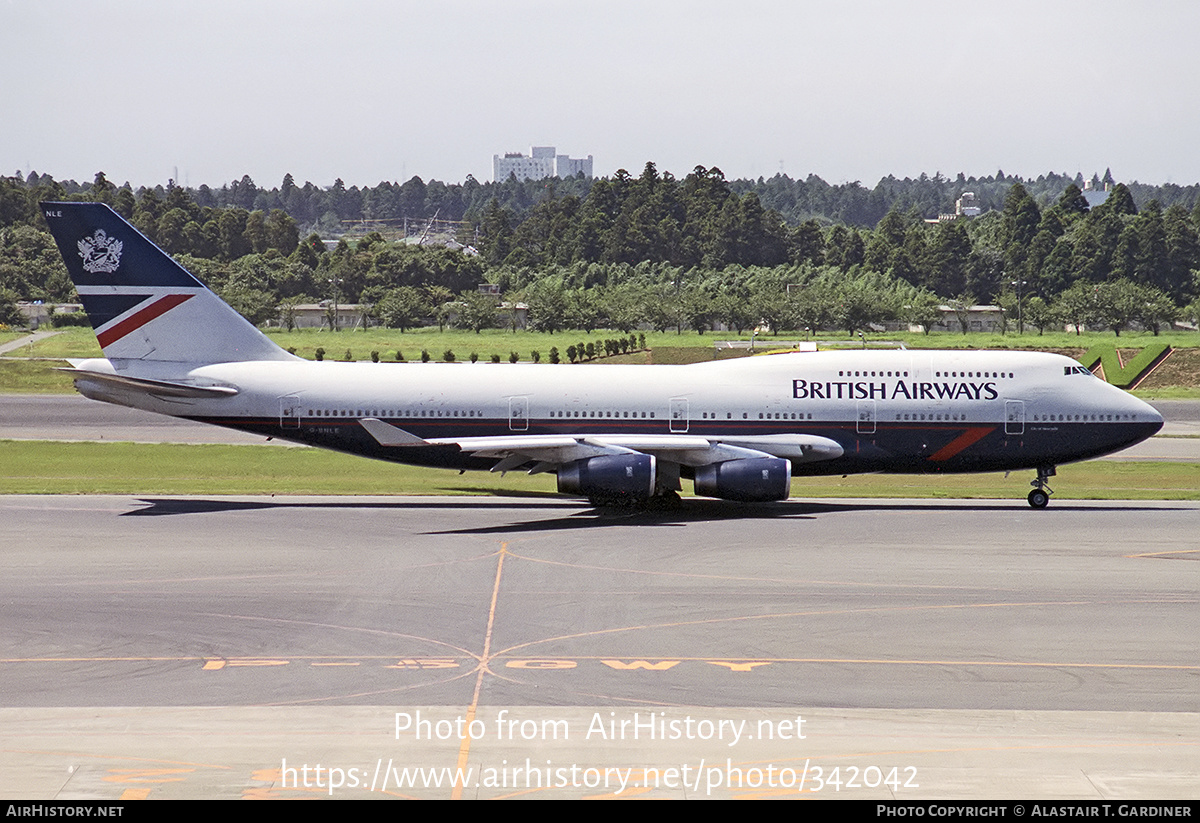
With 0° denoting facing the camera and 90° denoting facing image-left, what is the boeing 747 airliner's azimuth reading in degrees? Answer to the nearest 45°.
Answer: approximately 270°
